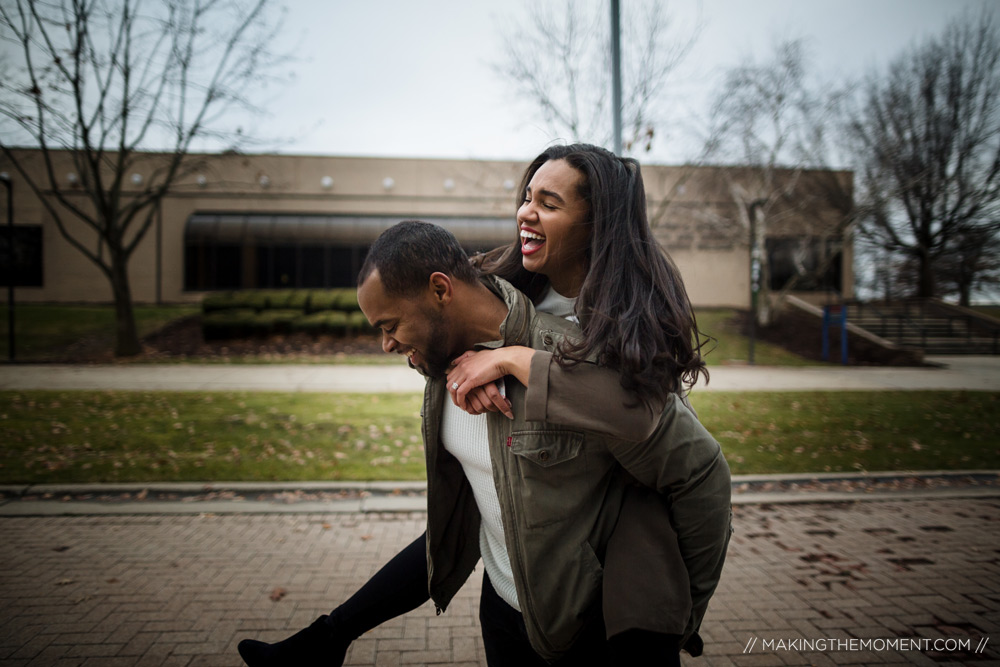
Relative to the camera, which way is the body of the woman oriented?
to the viewer's left

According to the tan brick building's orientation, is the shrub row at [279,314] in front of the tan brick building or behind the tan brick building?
in front

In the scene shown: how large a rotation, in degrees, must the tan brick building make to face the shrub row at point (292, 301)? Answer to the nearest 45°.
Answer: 0° — it already faces it

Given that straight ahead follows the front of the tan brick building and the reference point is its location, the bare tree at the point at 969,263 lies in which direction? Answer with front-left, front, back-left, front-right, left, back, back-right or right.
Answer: left

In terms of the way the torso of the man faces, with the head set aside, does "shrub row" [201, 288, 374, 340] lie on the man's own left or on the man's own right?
on the man's own right

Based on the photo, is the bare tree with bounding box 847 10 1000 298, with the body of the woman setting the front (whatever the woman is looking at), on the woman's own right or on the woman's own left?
on the woman's own right

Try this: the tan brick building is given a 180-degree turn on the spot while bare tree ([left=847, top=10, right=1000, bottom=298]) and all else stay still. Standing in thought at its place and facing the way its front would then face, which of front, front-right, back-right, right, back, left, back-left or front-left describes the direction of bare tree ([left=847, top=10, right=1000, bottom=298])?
right

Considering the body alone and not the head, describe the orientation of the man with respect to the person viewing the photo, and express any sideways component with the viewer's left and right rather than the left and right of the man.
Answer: facing the viewer and to the left of the viewer

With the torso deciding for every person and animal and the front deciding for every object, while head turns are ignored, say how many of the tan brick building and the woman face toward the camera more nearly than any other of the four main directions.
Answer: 1

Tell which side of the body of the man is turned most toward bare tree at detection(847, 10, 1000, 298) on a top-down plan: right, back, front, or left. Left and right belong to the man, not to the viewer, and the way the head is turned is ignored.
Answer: back

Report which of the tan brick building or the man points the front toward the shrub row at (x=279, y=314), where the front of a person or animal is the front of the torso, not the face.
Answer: the tan brick building

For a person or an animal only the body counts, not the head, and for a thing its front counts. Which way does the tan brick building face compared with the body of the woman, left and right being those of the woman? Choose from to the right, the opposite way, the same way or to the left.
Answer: to the left

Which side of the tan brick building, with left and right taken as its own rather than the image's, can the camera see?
front
